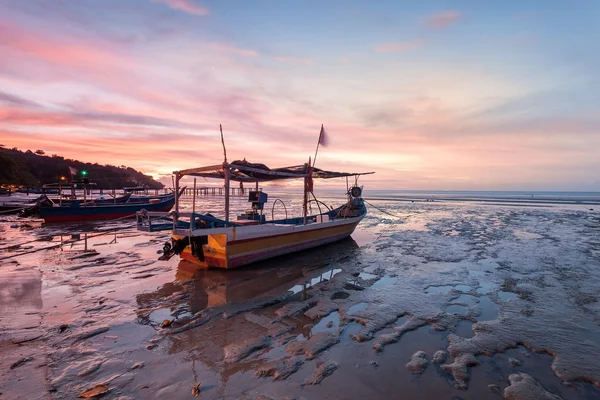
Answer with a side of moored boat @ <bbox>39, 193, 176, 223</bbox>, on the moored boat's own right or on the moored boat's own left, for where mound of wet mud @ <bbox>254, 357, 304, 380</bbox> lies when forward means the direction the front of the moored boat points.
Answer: on the moored boat's own right

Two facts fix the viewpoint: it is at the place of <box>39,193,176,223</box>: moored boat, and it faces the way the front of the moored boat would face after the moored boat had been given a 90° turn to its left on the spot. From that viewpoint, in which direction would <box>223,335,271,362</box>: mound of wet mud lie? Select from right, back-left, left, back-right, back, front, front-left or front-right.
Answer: back

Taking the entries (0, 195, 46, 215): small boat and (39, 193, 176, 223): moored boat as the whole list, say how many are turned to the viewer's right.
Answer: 2

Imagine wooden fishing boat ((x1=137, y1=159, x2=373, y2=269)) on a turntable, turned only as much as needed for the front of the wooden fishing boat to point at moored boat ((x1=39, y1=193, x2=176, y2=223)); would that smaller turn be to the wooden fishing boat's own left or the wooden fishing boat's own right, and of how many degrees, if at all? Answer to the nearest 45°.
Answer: approximately 90° to the wooden fishing boat's own left

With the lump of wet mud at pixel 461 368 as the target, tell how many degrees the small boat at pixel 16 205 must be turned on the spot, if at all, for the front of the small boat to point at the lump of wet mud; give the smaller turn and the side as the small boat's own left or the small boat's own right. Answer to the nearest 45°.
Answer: approximately 90° to the small boat's own right

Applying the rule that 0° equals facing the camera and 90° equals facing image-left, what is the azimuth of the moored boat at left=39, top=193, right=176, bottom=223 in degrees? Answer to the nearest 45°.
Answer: approximately 270°

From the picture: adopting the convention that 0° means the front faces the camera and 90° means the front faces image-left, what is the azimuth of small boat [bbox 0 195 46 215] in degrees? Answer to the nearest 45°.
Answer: approximately 270°

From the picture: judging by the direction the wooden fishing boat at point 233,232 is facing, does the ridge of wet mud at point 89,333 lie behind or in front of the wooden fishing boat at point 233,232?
behind

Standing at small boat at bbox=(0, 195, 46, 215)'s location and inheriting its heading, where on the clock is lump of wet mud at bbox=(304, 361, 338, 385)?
The lump of wet mud is roughly at 3 o'clock from the small boat.
